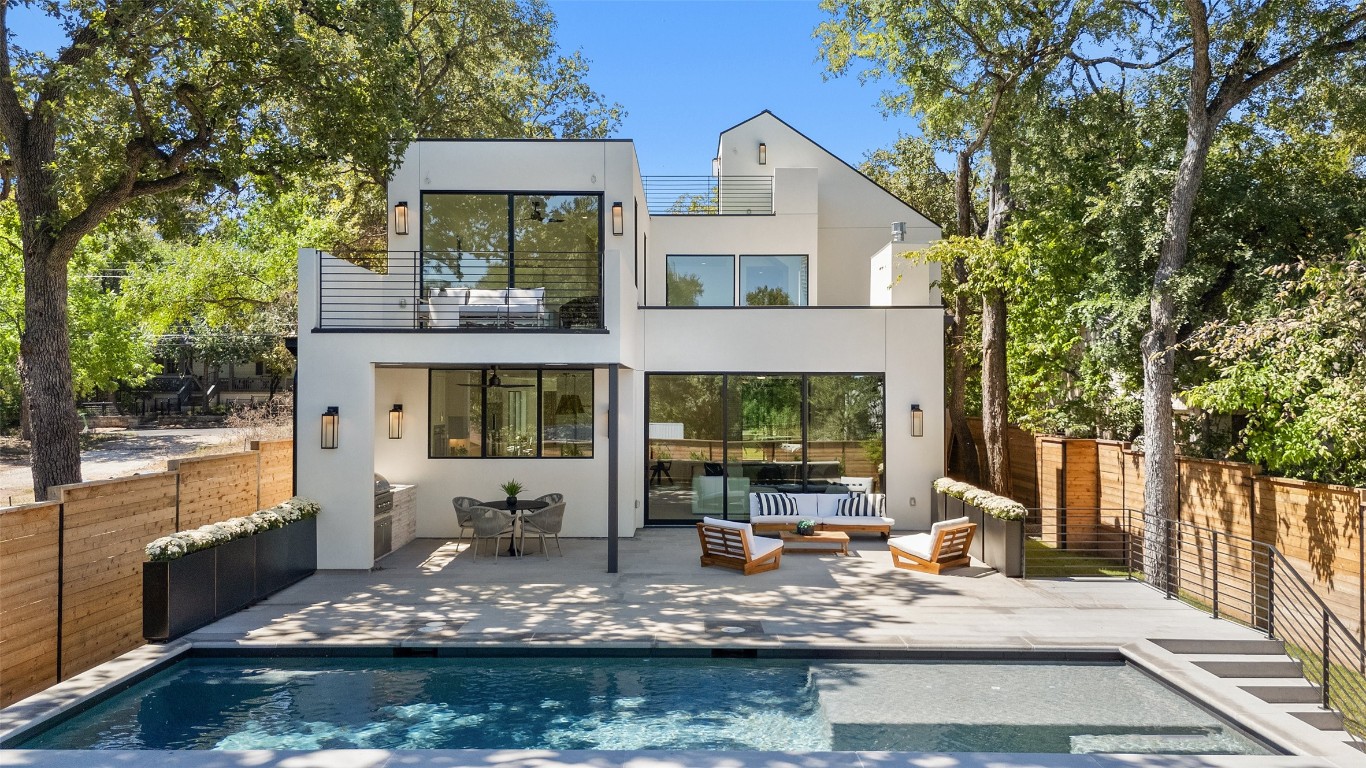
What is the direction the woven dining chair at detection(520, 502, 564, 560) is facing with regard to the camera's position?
facing away from the viewer and to the left of the viewer

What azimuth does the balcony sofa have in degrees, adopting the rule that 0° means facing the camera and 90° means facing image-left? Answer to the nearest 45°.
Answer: approximately 0°

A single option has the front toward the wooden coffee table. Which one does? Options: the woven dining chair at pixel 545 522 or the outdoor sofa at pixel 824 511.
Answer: the outdoor sofa

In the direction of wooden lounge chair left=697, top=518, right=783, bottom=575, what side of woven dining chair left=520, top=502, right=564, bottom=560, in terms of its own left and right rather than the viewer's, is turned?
back

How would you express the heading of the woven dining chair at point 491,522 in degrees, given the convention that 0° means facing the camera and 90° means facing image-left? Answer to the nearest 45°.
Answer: approximately 225°
